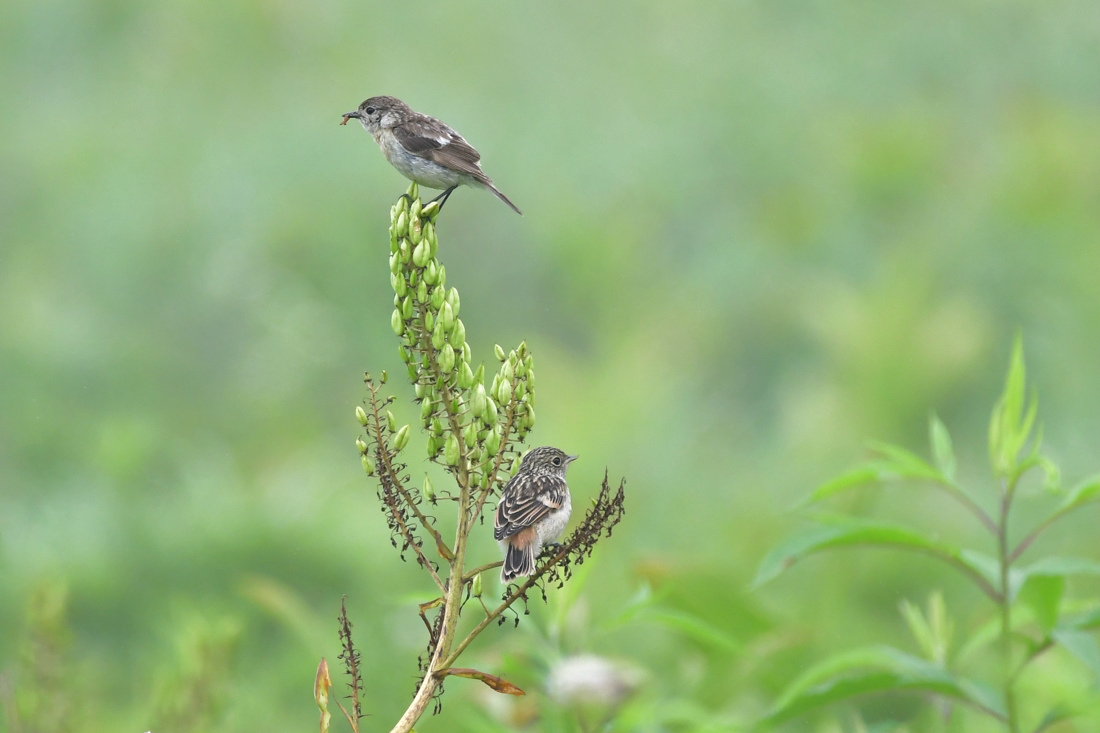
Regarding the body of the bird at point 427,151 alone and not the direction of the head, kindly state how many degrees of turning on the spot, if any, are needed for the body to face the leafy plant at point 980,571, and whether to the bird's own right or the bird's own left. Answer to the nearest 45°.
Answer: approximately 135° to the bird's own right

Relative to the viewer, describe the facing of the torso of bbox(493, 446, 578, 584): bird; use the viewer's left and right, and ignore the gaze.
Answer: facing away from the viewer and to the right of the viewer

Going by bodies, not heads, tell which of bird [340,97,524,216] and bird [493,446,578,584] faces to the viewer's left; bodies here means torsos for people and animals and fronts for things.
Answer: bird [340,97,524,216]

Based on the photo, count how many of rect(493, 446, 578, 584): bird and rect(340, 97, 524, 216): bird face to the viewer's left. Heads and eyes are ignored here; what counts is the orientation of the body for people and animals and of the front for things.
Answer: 1

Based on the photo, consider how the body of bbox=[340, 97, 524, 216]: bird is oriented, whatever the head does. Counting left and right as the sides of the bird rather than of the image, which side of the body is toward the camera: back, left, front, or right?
left
